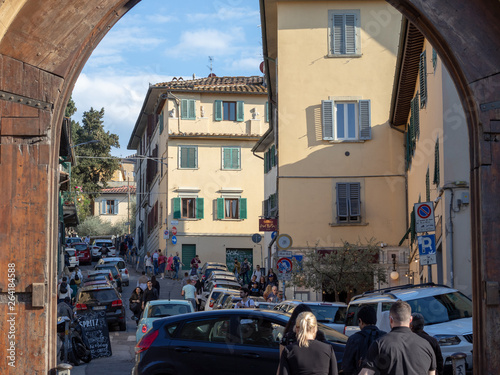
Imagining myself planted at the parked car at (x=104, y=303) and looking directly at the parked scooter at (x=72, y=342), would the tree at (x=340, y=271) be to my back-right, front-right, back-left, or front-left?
back-left

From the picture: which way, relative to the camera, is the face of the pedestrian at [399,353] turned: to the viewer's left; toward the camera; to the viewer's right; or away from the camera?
away from the camera

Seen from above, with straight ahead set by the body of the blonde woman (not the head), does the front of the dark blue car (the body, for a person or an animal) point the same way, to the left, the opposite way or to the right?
to the right

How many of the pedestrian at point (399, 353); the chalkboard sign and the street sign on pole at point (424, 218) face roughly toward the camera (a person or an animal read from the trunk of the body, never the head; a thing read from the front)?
2

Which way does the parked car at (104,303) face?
away from the camera

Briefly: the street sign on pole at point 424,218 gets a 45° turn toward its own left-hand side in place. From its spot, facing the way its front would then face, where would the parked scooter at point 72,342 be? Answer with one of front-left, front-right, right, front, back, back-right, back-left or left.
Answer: back-right

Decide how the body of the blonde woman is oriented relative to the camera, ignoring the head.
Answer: away from the camera

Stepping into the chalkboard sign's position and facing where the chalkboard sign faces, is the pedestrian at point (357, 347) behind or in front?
in front

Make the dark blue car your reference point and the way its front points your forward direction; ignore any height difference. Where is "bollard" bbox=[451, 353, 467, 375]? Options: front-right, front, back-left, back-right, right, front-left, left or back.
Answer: front-right

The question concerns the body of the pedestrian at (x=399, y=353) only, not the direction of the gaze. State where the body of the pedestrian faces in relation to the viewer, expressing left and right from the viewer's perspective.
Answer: facing away from the viewer

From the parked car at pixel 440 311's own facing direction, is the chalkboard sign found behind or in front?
behind

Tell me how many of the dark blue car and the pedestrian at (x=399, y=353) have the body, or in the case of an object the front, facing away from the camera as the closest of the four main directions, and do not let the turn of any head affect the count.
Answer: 1

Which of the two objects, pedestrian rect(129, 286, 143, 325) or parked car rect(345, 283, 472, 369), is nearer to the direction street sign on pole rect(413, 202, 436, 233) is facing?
the parked car
